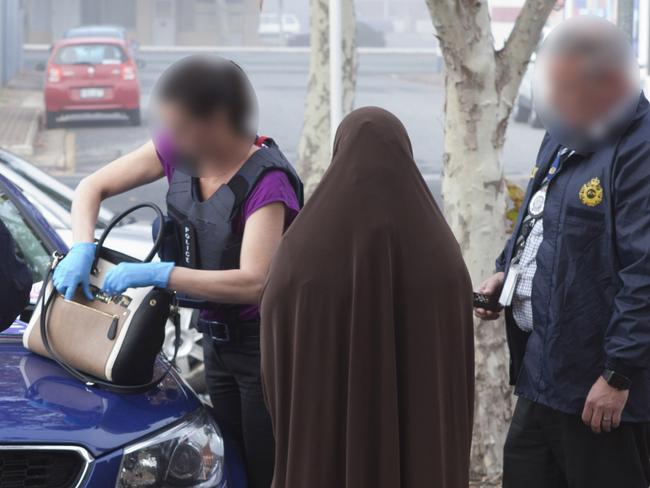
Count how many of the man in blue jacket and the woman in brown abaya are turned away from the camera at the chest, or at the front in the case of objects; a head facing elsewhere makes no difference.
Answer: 1

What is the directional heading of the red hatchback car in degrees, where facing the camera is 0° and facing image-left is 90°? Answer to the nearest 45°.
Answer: approximately 180°

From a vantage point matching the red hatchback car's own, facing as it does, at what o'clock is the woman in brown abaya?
The woman in brown abaya is roughly at 6 o'clock from the red hatchback car.

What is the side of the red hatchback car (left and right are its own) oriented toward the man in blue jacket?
back

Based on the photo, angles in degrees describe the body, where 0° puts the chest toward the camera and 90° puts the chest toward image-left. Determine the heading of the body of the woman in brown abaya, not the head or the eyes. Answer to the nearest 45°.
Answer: approximately 180°

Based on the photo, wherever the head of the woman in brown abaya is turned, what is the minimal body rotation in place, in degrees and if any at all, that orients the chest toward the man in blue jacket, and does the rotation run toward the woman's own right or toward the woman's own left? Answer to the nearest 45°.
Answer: approximately 45° to the woman's own right

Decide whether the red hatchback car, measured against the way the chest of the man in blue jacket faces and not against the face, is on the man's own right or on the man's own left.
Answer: on the man's own right

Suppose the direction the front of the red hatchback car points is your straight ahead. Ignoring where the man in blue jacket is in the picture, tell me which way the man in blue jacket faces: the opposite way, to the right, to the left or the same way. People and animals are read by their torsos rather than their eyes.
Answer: to the left

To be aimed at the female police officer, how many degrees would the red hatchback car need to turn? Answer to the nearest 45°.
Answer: approximately 180°

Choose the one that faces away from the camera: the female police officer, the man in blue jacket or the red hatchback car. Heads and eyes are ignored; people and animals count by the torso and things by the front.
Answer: the red hatchback car
